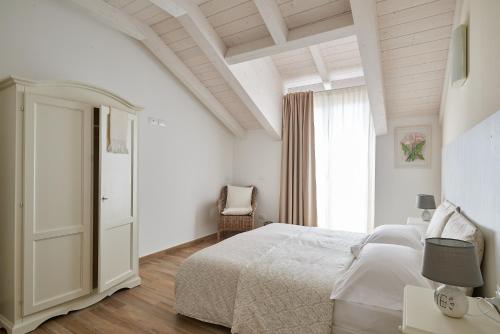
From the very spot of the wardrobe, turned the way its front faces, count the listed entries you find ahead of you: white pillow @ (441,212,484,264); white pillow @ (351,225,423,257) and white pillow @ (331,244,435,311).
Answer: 3

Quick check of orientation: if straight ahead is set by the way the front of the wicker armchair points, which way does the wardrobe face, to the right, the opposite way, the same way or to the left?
to the left

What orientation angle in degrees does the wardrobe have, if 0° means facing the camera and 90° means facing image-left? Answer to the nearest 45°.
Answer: approximately 315°

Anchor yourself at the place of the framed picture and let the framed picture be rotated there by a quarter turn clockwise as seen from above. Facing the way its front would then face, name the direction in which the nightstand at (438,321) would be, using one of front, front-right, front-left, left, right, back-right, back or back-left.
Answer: left

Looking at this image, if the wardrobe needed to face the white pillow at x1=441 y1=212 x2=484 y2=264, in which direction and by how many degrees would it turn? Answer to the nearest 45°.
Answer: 0° — it already faces it

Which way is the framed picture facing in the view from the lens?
facing the viewer

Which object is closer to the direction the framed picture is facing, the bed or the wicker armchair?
the bed

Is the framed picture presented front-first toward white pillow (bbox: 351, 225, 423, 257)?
yes

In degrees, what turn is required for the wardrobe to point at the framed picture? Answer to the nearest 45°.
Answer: approximately 45° to its left

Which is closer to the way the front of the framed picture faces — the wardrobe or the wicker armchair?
the wardrobe

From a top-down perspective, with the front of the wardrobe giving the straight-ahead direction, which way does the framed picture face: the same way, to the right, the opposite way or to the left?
to the right

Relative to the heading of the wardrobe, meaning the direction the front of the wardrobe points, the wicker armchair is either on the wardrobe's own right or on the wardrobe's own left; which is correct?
on the wardrobe's own left

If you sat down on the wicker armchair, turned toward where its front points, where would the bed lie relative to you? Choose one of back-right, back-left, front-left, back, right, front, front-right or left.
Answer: front

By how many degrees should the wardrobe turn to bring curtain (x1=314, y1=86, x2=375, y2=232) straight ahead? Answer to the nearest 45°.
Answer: approximately 45° to its left

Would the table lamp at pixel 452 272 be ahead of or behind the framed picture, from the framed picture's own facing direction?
ahead

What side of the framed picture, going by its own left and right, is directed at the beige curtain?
right

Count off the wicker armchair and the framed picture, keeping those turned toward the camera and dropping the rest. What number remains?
2

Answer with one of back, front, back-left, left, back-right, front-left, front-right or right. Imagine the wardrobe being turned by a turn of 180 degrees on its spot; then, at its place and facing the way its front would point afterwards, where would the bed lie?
back

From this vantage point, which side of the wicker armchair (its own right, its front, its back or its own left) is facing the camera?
front
